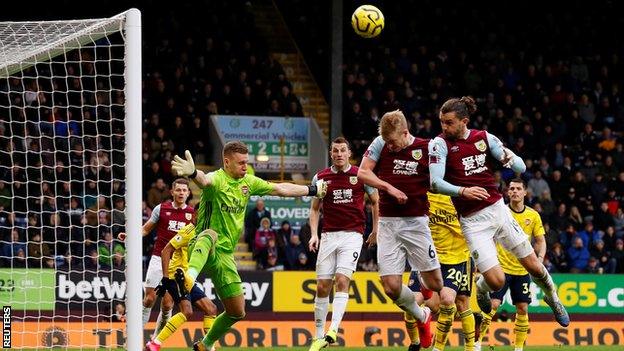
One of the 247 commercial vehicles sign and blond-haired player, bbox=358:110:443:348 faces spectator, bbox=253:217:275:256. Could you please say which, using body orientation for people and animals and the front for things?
the 247 commercial vehicles sign

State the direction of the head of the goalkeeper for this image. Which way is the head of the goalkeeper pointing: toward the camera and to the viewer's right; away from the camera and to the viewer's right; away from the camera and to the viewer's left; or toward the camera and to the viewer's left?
toward the camera and to the viewer's right

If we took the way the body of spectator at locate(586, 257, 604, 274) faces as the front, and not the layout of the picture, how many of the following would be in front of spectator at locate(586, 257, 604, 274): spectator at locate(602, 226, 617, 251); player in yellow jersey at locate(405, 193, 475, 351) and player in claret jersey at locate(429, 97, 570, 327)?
2

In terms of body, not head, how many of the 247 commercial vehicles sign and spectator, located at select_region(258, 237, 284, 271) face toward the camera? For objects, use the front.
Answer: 2

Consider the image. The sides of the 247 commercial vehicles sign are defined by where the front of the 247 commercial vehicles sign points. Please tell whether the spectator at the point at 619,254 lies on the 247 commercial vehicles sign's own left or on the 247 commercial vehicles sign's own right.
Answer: on the 247 commercial vehicles sign's own left

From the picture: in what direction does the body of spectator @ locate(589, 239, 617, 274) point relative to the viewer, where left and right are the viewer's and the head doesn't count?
facing the viewer

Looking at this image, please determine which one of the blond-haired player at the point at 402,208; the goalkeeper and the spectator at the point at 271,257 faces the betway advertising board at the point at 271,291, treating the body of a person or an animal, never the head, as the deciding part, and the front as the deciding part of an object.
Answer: the spectator

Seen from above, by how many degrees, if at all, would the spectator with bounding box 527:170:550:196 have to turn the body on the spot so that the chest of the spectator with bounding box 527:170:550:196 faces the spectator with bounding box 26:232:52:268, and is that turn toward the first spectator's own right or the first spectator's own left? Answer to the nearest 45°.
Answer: approximately 45° to the first spectator's own right

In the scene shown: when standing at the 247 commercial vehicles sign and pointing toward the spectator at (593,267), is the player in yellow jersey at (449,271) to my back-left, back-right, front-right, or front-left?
front-right

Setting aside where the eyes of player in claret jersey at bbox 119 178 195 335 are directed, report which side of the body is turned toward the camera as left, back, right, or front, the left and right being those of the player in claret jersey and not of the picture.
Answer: front

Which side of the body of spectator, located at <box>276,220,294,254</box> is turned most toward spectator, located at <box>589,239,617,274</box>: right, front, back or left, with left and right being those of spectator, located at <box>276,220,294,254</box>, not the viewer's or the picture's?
left

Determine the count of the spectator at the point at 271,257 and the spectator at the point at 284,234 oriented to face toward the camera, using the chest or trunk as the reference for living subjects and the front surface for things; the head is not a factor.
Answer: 2
